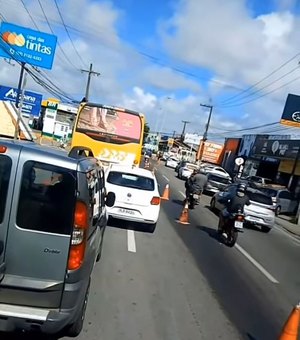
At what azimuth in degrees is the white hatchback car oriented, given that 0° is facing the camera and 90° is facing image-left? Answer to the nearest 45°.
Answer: approximately 180°

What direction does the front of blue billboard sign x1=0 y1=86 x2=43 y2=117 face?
toward the camera

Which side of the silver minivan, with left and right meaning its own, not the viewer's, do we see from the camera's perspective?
back

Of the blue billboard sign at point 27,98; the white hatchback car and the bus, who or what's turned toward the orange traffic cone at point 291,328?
the blue billboard sign

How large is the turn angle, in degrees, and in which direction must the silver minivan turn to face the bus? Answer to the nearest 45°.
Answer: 0° — it already faces it

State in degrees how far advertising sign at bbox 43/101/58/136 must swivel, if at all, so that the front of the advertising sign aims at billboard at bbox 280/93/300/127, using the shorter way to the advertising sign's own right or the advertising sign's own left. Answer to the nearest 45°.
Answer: approximately 45° to the advertising sign's own left

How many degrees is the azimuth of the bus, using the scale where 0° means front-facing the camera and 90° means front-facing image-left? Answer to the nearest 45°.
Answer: approximately 180°

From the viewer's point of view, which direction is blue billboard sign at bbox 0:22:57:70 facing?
toward the camera

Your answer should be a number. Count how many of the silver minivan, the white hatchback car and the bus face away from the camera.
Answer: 3

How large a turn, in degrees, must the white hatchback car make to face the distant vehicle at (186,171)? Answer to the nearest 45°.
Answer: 0° — it already faces it

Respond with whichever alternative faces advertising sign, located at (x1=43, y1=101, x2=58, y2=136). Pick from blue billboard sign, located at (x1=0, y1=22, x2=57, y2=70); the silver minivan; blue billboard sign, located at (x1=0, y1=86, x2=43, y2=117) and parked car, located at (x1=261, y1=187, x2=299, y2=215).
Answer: the silver minivan

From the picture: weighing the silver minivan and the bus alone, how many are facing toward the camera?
0

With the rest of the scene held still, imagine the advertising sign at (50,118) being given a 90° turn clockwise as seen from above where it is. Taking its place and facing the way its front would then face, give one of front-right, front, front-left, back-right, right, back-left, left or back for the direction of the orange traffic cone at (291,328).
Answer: left

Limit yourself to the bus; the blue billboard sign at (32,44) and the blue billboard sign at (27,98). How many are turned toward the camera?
2
